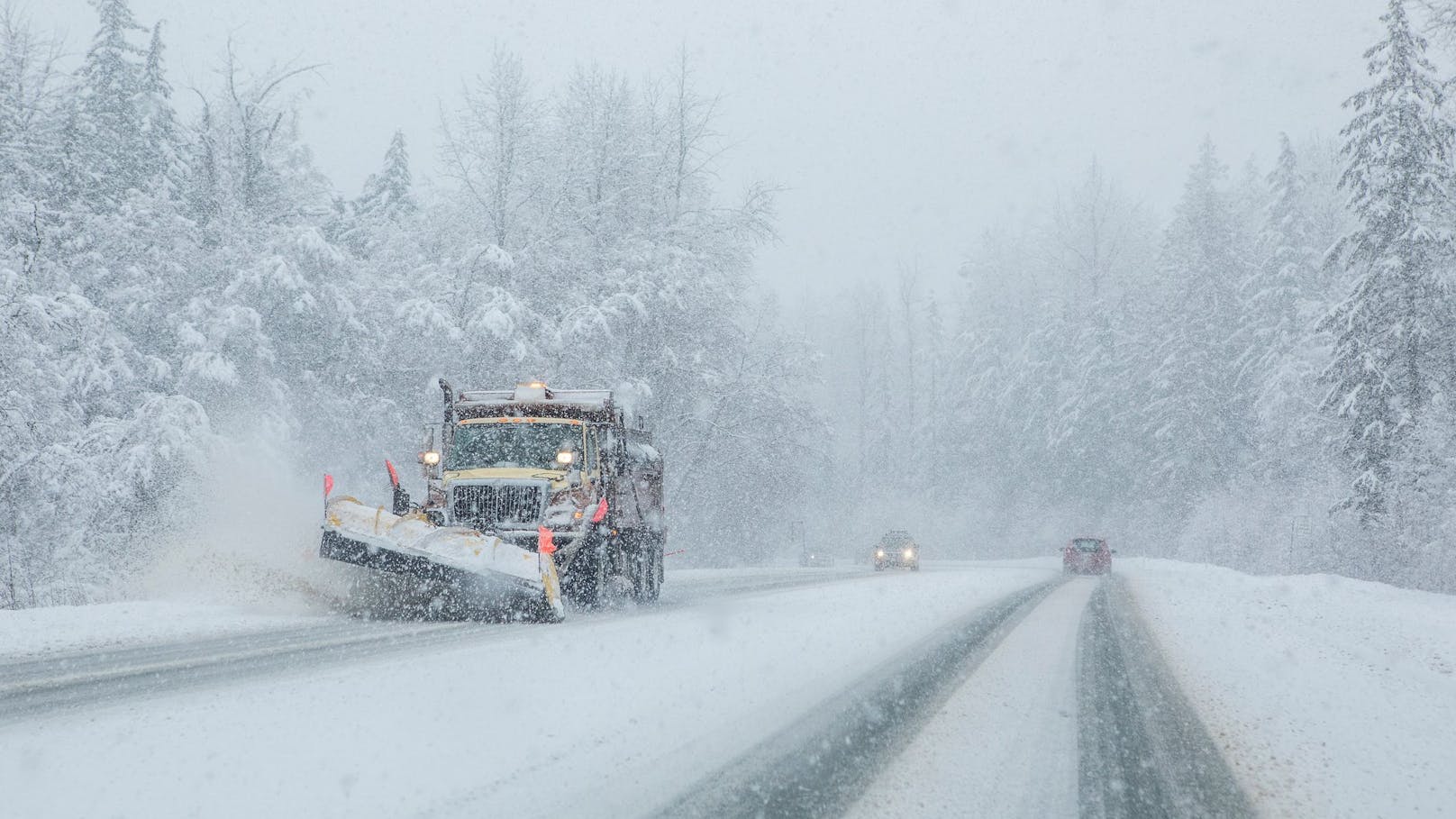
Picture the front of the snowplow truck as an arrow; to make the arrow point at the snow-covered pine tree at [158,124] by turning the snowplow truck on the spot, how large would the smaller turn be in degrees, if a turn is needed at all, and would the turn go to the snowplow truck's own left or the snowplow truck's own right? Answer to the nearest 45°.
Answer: approximately 90° to the snowplow truck's own right

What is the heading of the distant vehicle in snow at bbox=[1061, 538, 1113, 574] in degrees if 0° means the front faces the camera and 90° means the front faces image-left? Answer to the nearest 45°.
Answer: approximately 180°

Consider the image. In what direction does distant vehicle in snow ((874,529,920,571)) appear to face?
toward the camera

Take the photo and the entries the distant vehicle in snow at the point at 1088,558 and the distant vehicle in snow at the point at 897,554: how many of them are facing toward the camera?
1

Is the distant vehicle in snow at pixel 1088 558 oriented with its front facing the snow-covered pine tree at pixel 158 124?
no

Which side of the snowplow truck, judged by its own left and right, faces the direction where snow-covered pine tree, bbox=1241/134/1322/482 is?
back

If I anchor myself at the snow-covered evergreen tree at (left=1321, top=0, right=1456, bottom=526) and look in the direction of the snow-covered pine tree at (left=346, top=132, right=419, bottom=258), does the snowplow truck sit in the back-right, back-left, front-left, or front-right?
front-left

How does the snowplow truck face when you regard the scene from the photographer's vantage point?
facing the viewer and to the left of the viewer

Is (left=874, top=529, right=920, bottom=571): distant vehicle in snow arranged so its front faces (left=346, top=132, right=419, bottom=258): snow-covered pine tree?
no

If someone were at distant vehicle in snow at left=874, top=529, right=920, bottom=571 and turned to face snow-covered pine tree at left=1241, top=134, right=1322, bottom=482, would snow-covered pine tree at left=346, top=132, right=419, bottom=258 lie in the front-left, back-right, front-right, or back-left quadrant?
back-left

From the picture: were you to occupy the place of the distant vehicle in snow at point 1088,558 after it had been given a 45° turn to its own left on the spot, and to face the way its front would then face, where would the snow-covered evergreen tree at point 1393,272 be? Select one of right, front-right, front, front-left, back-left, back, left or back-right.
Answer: back

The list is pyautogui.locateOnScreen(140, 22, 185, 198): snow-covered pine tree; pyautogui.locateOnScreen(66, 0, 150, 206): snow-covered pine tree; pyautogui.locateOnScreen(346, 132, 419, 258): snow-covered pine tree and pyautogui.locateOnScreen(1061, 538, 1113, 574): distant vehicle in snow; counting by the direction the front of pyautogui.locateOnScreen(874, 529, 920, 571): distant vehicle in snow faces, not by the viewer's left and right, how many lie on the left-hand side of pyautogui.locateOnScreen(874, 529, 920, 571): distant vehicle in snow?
1

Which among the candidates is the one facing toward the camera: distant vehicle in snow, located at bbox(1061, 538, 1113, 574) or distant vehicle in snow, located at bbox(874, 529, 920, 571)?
distant vehicle in snow, located at bbox(874, 529, 920, 571)

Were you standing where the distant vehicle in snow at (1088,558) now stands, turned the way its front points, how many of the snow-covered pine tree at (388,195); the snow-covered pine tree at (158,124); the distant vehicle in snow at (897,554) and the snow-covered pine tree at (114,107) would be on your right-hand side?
0

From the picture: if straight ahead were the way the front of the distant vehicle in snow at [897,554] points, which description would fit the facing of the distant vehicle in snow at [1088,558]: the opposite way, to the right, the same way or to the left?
the opposite way

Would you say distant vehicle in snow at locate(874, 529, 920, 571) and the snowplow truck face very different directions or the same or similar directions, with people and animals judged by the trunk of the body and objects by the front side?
same or similar directions

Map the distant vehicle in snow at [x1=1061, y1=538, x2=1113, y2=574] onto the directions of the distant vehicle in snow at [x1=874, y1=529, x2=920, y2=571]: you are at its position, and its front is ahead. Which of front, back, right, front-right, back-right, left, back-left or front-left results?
left

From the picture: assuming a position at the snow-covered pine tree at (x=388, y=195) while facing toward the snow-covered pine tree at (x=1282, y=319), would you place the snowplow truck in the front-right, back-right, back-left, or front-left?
front-right
